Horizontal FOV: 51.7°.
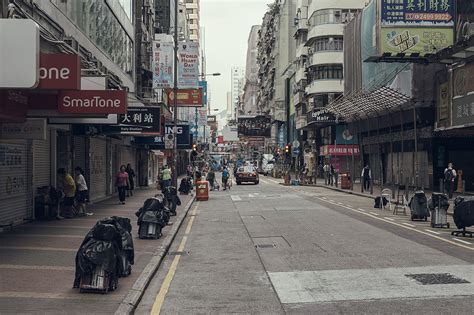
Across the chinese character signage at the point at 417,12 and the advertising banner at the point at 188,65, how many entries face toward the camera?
2

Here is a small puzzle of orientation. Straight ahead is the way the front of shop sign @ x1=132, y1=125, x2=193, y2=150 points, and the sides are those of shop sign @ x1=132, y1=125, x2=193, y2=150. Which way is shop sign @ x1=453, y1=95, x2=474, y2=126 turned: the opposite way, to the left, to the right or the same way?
to the right

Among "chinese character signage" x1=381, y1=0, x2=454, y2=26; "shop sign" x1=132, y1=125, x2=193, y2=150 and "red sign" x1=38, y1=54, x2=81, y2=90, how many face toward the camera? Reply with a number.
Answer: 3

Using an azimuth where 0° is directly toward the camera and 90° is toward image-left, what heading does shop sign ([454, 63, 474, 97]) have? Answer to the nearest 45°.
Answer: approximately 45°

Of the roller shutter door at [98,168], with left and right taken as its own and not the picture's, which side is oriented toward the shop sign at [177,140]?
left

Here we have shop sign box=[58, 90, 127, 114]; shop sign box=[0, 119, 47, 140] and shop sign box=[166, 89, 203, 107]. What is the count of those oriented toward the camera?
3

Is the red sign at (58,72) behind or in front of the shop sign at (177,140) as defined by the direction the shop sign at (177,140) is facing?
in front

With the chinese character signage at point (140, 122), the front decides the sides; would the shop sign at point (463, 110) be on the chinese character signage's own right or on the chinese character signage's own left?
on the chinese character signage's own left

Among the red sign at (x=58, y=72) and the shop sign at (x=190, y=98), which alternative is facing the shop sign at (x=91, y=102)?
the shop sign at (x=190, y=98)
